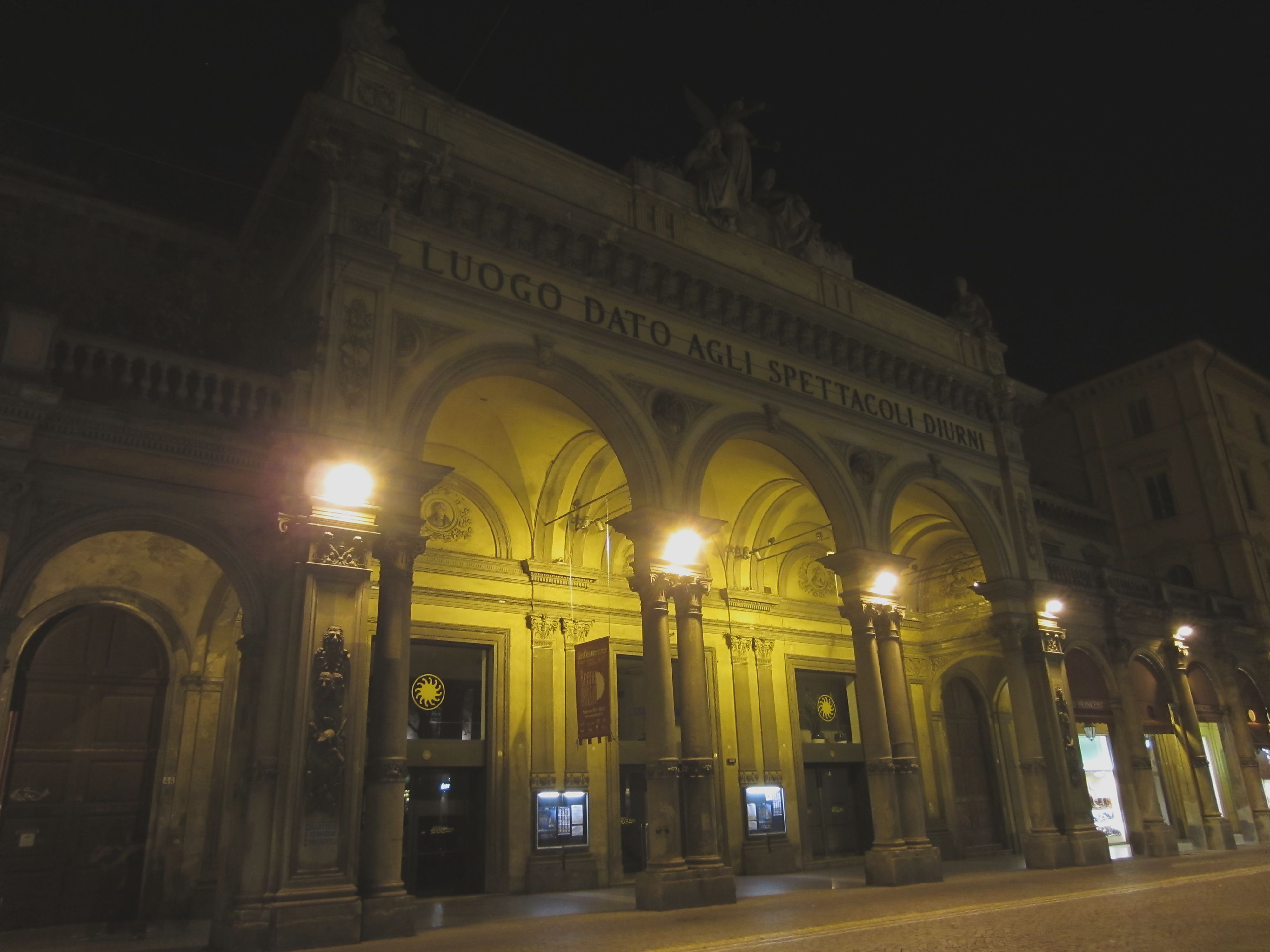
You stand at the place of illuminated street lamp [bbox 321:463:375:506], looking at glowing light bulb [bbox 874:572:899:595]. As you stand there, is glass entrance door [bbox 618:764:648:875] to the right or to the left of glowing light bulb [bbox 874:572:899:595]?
left

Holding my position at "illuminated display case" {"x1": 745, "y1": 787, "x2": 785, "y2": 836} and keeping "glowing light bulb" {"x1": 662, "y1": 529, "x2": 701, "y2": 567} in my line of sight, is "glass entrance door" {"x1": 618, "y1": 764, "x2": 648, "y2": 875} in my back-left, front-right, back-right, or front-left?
front-right

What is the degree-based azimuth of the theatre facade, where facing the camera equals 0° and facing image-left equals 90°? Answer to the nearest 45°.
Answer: approximately 315°
